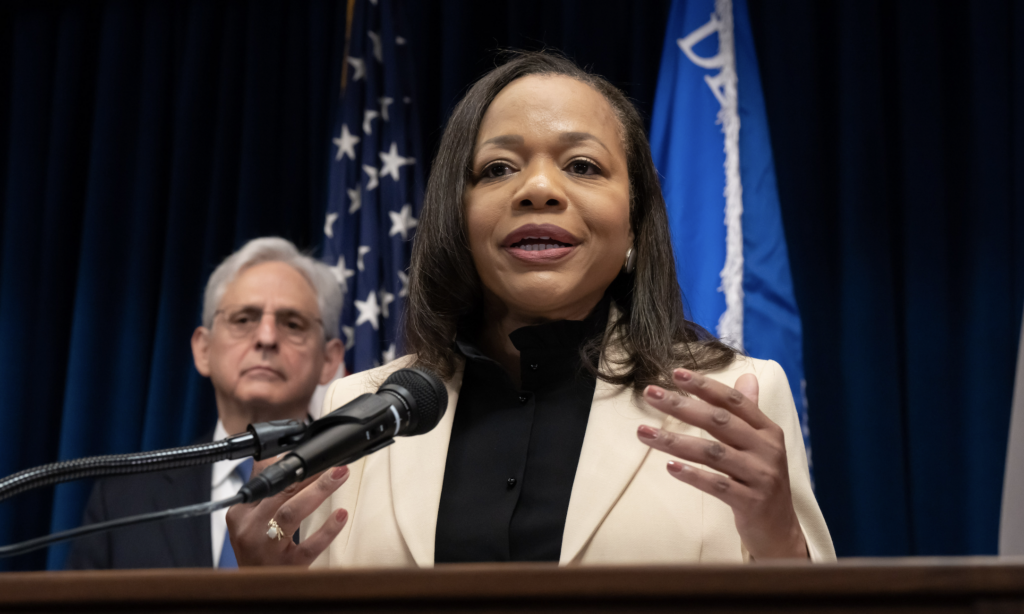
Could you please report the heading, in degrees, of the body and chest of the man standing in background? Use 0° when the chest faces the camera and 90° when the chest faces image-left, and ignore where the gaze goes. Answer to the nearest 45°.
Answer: approximately 0°

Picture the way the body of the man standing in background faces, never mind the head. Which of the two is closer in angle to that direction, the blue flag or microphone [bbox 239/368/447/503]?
the microphone

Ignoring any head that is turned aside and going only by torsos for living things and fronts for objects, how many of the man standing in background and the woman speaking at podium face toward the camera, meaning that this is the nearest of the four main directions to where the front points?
2

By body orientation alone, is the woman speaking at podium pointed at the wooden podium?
yes

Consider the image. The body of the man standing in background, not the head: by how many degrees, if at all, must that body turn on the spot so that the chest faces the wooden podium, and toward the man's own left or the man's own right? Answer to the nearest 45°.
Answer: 0° — they already face it

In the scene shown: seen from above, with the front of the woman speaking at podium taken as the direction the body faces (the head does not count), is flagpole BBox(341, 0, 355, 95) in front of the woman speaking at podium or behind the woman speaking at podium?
behind

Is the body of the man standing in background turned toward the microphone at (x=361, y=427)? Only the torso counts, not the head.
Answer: yes

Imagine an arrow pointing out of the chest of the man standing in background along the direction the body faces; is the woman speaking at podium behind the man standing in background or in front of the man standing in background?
in front
